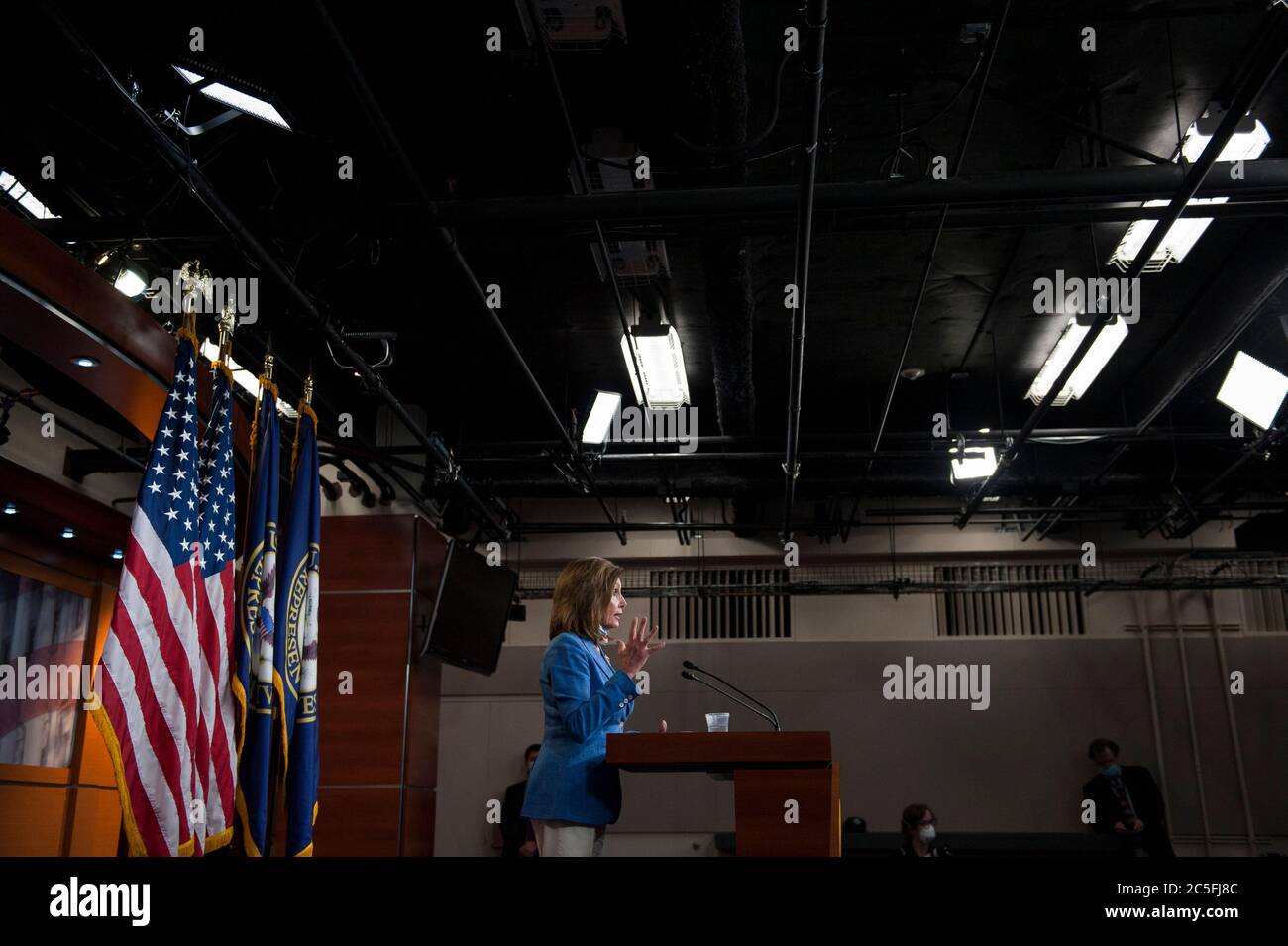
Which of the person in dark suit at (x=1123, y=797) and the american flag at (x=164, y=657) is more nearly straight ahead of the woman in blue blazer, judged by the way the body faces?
the person in dark suit

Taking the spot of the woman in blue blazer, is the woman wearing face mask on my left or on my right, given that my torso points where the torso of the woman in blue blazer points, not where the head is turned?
on my left

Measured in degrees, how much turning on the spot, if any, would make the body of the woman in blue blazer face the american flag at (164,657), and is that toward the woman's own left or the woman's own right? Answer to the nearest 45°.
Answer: approximately 180°

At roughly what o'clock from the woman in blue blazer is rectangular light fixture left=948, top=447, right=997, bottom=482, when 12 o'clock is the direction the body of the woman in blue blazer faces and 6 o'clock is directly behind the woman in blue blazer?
The rectangular light fixture is roughly at 10 o'clock from the woman in blue blazer.

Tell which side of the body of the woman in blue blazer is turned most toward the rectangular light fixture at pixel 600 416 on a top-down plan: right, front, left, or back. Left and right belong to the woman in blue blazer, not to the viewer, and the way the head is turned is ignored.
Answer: left

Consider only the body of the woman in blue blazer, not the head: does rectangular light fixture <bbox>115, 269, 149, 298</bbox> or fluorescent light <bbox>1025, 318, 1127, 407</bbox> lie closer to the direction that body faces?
the fluorescent light

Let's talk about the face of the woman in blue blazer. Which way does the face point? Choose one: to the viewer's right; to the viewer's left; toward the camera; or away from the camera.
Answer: to the viewer's right

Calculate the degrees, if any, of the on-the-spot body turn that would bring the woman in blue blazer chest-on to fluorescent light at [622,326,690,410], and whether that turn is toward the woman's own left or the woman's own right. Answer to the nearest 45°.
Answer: approximately 90° to the woman's own left

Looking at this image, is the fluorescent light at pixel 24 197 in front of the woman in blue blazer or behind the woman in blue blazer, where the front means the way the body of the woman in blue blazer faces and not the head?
behind

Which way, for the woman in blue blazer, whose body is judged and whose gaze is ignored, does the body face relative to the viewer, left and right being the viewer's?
facing to the right of the viewer

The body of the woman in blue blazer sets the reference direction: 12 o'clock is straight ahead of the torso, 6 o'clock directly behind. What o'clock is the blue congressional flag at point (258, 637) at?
The blue congressional flag is roughly at 7 o'clock from the woman in blue blazer.
